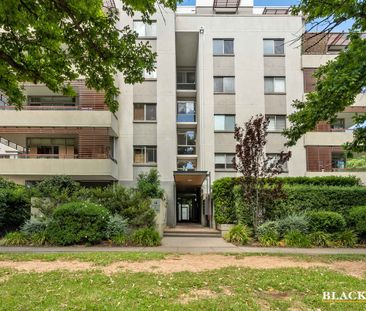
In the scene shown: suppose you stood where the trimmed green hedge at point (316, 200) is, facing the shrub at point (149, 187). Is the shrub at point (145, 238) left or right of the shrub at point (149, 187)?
left

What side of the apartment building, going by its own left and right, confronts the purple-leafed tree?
front

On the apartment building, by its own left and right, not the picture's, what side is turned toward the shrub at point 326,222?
front

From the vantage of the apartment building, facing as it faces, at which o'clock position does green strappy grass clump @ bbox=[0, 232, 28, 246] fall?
The green strappy grass clump is roughly at 1 o'clock from the apartment building.

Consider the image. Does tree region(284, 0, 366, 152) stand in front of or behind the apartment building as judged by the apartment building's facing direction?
in front

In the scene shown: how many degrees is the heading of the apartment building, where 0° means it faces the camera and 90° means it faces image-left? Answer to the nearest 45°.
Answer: approximately 0°

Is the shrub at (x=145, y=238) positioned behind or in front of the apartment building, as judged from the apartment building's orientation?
in front
